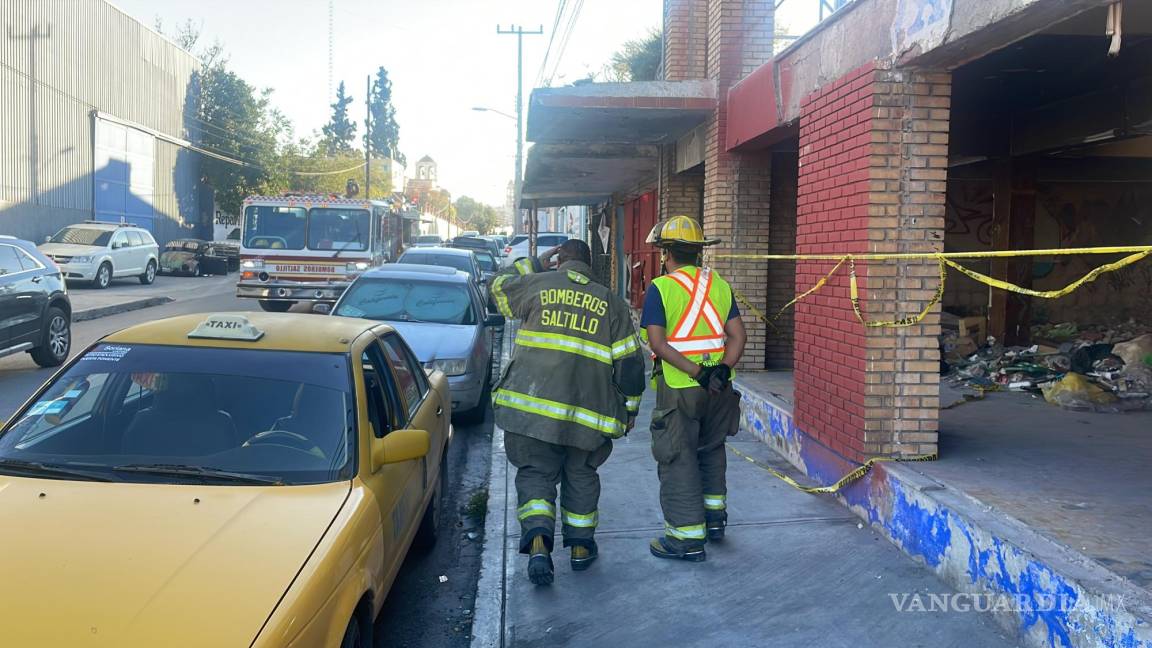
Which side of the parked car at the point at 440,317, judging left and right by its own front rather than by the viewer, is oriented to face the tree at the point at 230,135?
back

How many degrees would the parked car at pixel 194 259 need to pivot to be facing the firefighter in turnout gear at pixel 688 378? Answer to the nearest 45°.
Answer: approximately 45° to its left

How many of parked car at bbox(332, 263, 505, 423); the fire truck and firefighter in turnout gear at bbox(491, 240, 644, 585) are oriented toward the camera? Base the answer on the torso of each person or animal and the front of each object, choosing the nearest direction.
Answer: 2

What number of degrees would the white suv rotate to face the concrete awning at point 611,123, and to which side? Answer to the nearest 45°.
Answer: approximately 45° to its left

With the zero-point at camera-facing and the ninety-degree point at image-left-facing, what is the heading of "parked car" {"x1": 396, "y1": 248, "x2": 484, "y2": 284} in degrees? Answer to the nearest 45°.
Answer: approximately 0°

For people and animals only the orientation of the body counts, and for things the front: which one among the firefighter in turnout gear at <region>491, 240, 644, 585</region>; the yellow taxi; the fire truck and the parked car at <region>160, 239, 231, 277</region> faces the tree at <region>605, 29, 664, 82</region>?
the firefighter in turnout gear

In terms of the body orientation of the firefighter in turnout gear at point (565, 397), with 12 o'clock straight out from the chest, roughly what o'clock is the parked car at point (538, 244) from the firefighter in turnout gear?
The parked car is roughly at 12 o'clock from the firefighter in turnout gear.

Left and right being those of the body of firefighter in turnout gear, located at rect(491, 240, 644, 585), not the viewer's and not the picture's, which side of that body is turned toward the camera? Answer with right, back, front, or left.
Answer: back

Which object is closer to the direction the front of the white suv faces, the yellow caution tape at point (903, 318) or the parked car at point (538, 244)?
the yellow caution tape
